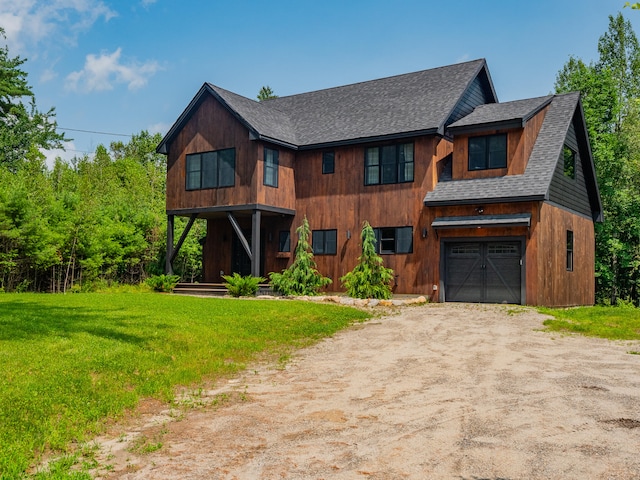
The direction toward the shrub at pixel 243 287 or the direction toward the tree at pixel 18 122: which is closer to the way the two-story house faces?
the shrub

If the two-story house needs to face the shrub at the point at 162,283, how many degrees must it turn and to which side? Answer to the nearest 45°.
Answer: approximately 45° to its right

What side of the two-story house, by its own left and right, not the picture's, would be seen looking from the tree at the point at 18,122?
right

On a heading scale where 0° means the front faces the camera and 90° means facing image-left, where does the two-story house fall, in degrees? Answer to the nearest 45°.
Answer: approximately 45°

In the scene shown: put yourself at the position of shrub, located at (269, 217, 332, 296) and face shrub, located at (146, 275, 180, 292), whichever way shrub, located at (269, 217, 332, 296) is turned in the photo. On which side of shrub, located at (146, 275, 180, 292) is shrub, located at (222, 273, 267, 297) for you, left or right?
left

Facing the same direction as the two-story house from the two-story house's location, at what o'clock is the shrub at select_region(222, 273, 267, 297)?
The shrub is roughly at 1 o'clock from the two-story house.
